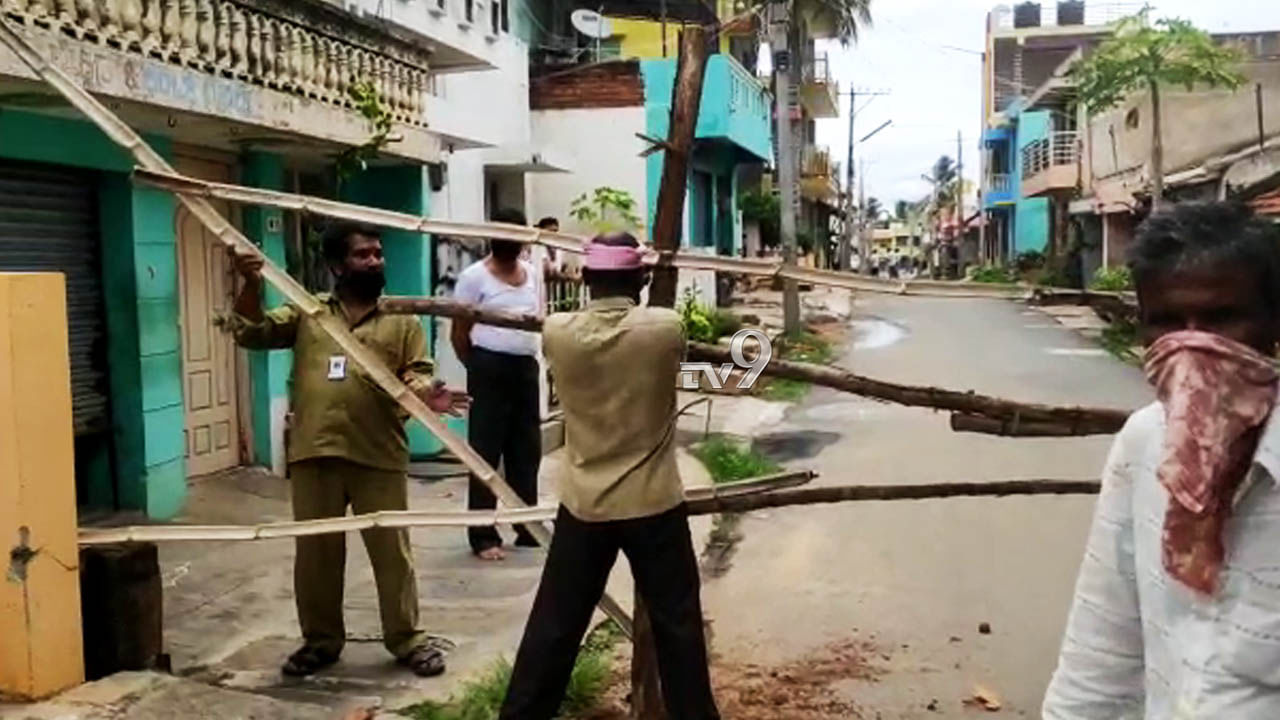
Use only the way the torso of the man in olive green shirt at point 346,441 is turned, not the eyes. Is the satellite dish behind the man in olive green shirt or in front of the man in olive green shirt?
behind

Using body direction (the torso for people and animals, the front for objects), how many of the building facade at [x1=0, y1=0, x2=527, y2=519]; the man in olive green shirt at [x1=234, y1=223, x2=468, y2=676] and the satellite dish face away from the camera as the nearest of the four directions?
0

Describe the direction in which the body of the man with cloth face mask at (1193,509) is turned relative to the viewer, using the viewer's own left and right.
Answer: facing the viewer

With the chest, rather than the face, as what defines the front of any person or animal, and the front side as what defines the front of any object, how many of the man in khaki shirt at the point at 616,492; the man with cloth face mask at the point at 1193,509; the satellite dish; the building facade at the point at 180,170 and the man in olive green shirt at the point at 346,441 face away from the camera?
1

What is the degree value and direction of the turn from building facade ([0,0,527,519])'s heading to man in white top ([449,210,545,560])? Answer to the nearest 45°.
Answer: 0° — it already faces them

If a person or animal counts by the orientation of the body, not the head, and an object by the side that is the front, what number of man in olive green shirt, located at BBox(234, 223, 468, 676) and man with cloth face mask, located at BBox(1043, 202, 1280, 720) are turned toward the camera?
2

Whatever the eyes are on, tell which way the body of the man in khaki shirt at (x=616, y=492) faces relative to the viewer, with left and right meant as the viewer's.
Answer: facing away from the viewer

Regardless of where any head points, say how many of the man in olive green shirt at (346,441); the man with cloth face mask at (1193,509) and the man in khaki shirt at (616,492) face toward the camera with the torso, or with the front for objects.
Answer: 2

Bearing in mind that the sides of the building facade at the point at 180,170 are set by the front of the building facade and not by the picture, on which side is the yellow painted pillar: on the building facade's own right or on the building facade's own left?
on the building facade's own right

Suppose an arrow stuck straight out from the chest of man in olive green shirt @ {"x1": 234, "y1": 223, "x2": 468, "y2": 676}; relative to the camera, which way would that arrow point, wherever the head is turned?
toward the camera

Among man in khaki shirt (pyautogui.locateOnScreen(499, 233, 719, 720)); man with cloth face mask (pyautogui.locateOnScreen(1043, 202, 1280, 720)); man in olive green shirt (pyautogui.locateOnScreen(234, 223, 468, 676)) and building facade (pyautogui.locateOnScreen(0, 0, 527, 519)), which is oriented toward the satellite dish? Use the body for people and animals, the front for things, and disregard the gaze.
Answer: man in khaki shirt (pyautogui.locateOnScreen(499, 233, 719, 720))

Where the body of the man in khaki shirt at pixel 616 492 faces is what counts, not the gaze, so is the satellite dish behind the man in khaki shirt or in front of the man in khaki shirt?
in front

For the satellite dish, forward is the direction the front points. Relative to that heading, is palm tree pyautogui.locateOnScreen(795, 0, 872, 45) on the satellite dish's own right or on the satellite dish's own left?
on the satellite dish's own left

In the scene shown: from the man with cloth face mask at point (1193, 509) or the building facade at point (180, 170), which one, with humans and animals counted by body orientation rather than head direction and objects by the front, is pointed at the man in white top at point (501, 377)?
the building facade

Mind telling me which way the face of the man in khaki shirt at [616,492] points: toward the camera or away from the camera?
away from the camera

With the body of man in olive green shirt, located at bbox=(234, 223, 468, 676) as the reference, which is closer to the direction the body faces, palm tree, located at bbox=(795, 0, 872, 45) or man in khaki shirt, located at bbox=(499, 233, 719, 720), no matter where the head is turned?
the man in khaki shirt

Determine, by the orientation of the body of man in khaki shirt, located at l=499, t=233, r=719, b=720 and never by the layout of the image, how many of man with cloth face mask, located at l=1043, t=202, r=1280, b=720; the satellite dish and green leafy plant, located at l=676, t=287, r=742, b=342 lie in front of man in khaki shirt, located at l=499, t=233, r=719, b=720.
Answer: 2
